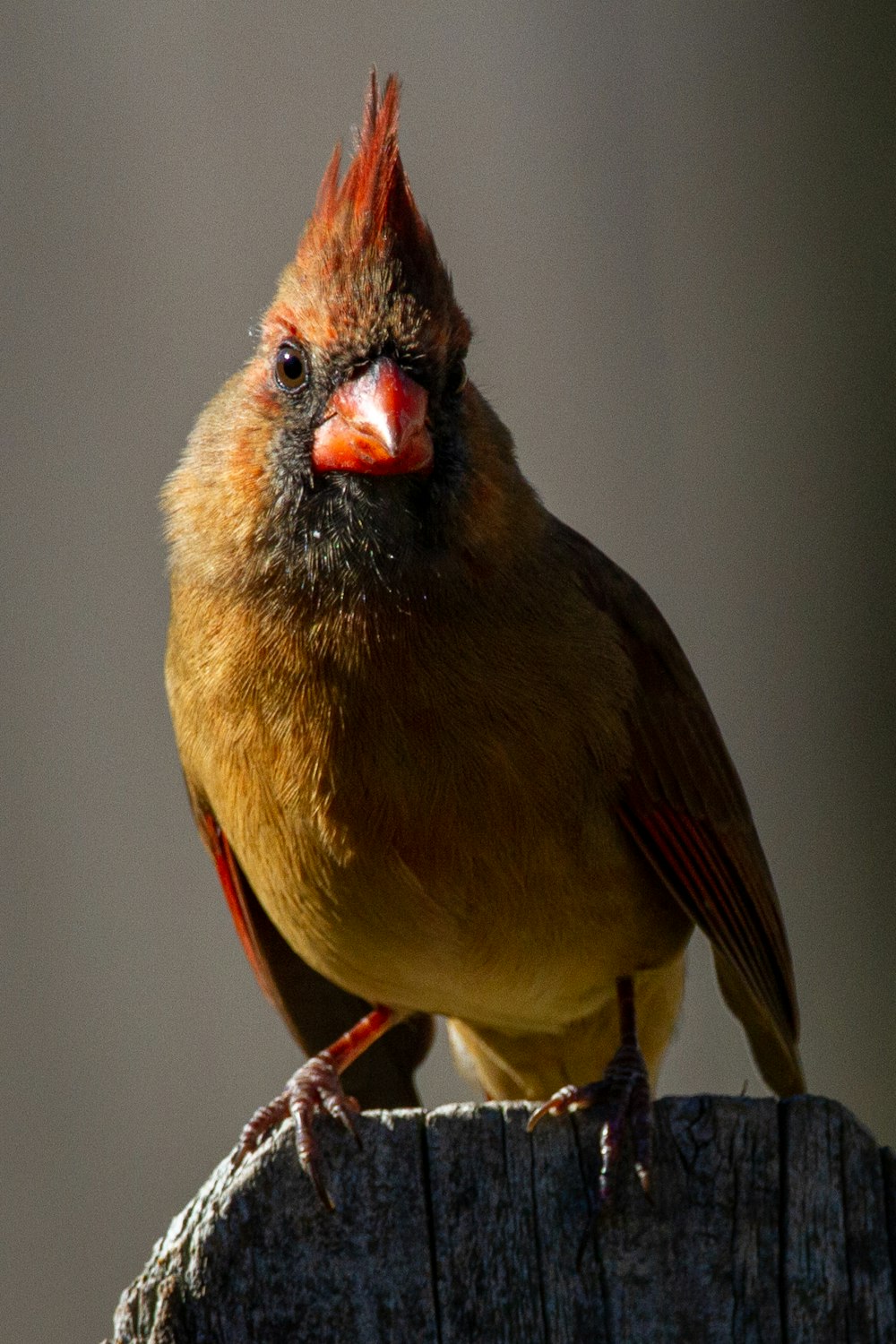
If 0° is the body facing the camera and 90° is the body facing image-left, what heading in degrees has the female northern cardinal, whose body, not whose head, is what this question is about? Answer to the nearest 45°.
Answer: approximately 0°
